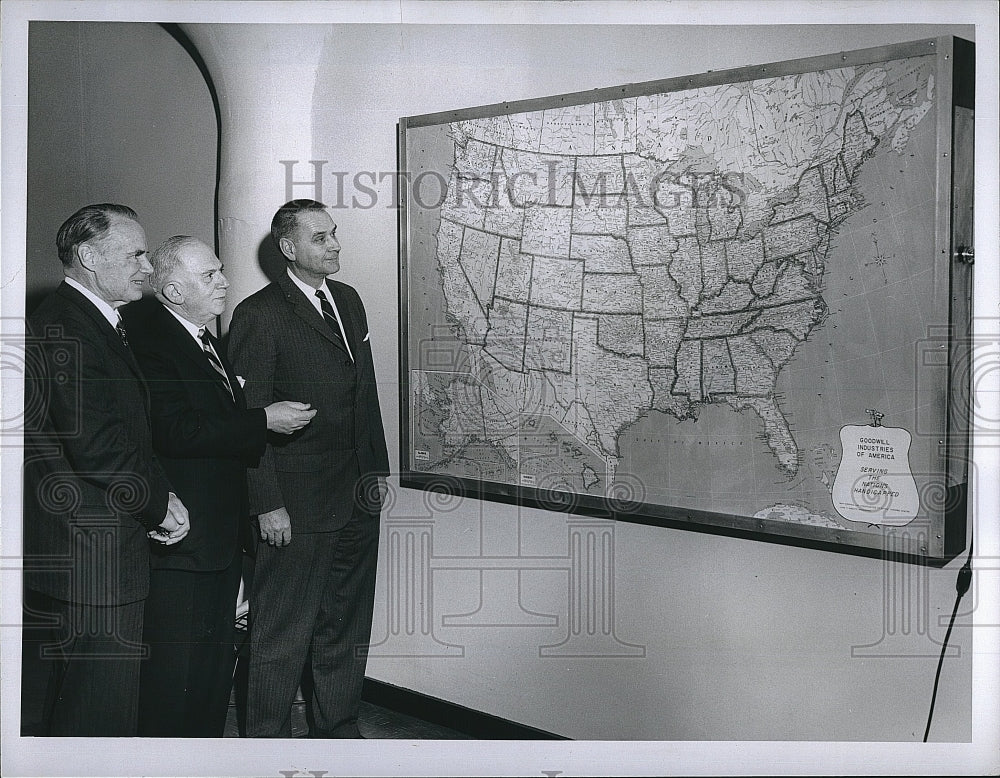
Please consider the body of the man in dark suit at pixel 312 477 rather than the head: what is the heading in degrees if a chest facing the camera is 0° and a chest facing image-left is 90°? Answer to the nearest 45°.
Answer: approximately 315°

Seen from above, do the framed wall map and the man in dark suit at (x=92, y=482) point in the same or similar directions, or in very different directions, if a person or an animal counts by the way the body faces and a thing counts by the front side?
very different directions

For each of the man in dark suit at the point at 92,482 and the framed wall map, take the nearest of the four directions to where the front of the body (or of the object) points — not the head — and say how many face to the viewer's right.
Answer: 1

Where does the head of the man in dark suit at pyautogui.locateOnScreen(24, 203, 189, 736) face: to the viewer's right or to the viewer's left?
to the viewer's right

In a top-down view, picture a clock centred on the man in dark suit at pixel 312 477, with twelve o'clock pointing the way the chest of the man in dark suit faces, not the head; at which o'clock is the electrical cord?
The electrical cord is roughly at 11 o'clock from the man in dark suit.

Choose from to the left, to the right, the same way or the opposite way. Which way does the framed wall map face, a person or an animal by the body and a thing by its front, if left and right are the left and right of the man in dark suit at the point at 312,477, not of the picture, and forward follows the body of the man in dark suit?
to the right

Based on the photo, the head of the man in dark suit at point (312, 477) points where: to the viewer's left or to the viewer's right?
to the viewer's right

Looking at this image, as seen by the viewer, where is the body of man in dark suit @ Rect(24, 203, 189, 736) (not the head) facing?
to the viewer's right

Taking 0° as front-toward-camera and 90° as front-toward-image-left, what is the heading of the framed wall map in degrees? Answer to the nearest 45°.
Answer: approximately 45°
